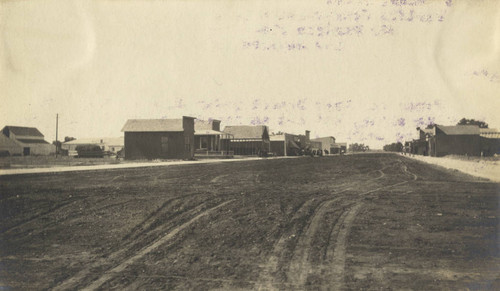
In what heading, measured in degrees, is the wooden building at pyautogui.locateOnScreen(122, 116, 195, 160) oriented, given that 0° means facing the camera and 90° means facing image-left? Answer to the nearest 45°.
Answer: approximately 270°
